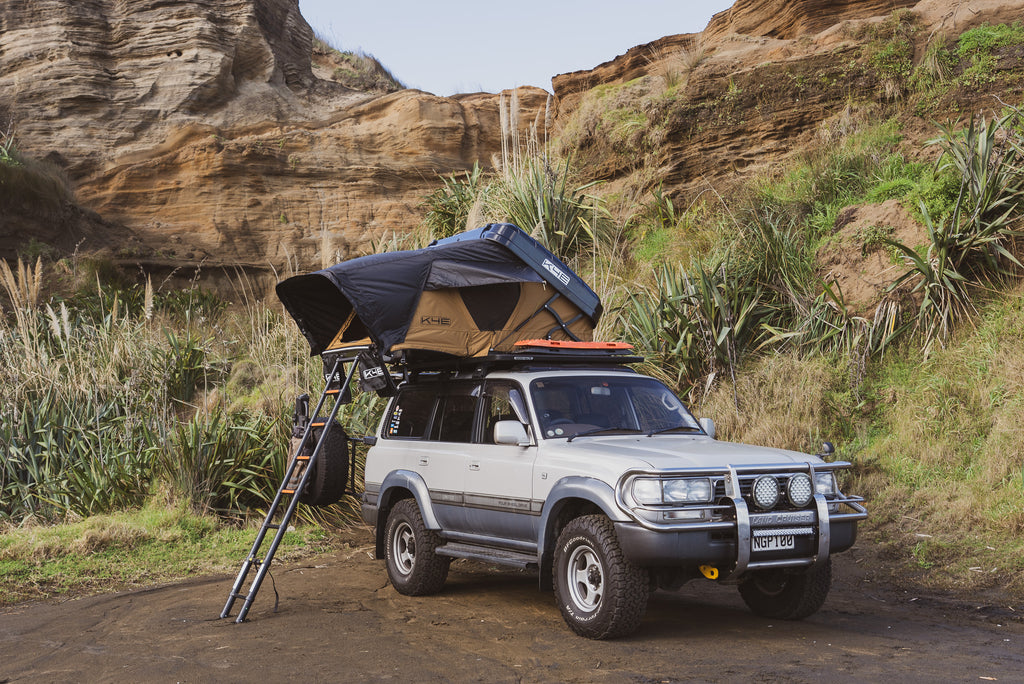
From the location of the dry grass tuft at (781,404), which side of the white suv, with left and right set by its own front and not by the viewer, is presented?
left

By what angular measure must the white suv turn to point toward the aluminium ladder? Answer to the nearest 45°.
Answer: approximately 135° to its right

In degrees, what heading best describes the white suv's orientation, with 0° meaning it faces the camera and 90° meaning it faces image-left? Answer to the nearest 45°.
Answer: approximately 315°

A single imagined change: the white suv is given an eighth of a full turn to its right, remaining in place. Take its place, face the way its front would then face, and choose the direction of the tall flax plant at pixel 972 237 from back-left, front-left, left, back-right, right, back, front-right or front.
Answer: back-left
